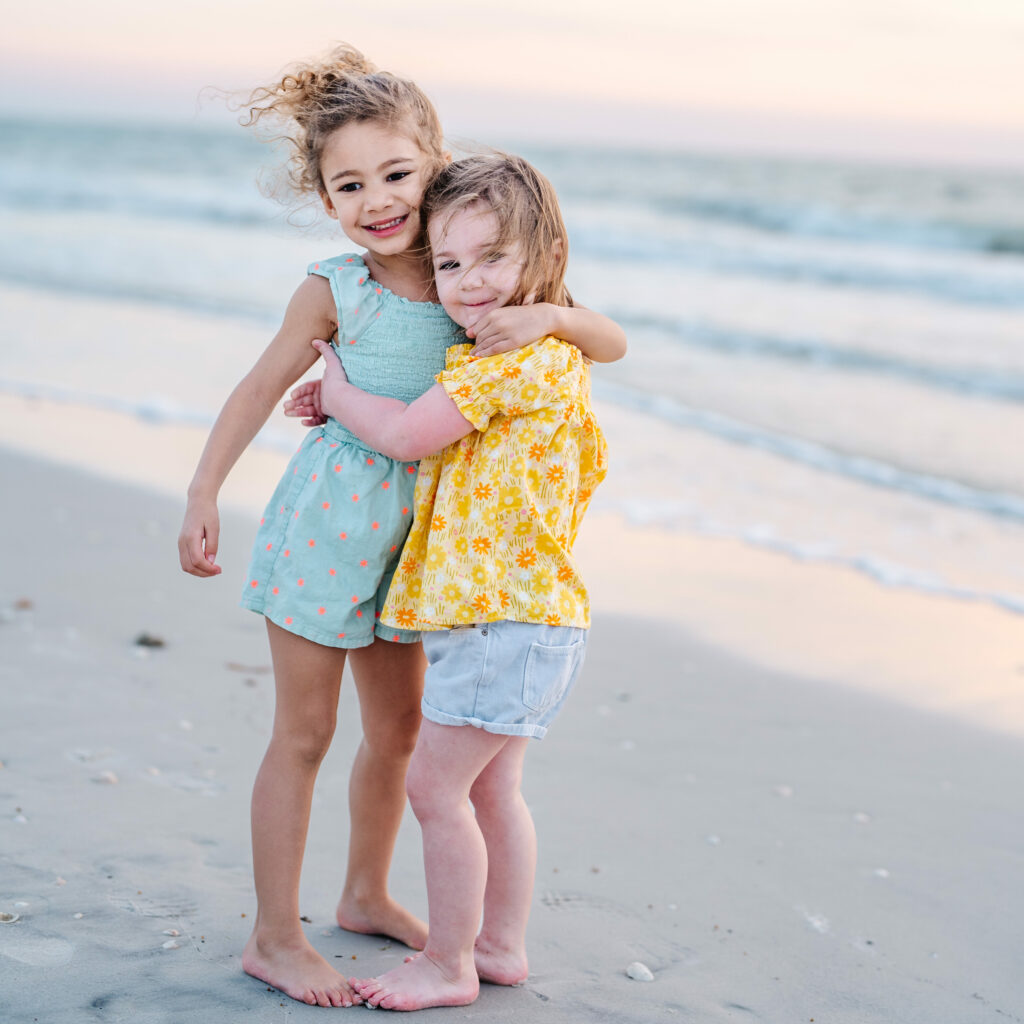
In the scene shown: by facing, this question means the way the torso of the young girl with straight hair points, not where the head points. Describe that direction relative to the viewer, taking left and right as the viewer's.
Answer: facing to the left of the viewer
